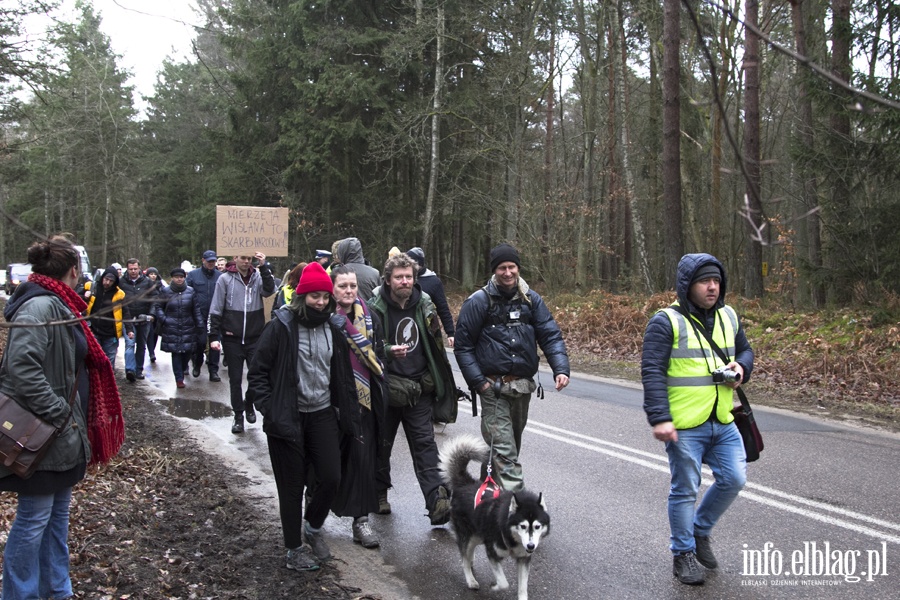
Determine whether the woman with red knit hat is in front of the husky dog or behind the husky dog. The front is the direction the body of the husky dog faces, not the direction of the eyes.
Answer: behind

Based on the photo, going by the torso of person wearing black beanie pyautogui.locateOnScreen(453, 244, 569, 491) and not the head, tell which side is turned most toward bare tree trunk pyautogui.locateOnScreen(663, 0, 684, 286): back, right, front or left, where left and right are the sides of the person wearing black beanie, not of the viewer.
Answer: back

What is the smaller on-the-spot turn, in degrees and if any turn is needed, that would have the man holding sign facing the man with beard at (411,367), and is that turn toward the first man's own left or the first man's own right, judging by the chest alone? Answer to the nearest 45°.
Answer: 0° — they already face them

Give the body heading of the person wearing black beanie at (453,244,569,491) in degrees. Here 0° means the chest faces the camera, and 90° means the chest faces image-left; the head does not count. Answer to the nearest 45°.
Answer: approximately 0°

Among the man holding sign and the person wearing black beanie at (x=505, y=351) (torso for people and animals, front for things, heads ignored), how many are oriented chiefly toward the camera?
2

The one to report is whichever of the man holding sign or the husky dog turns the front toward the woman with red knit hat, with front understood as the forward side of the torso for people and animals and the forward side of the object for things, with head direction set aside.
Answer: the man holding sign

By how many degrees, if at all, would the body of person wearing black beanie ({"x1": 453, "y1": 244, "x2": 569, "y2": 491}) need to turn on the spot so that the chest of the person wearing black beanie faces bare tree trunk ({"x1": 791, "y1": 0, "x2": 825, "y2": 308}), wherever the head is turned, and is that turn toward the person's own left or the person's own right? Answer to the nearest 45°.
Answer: approximately 135° to the person's own left

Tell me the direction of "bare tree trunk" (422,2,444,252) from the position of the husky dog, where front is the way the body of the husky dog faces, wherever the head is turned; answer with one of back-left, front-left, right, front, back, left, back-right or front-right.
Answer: back-left
